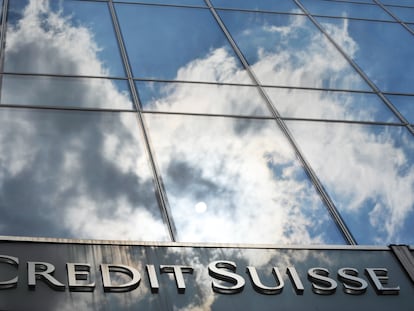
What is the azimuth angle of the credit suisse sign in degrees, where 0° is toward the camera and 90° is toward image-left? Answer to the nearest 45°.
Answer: approximately 0°
